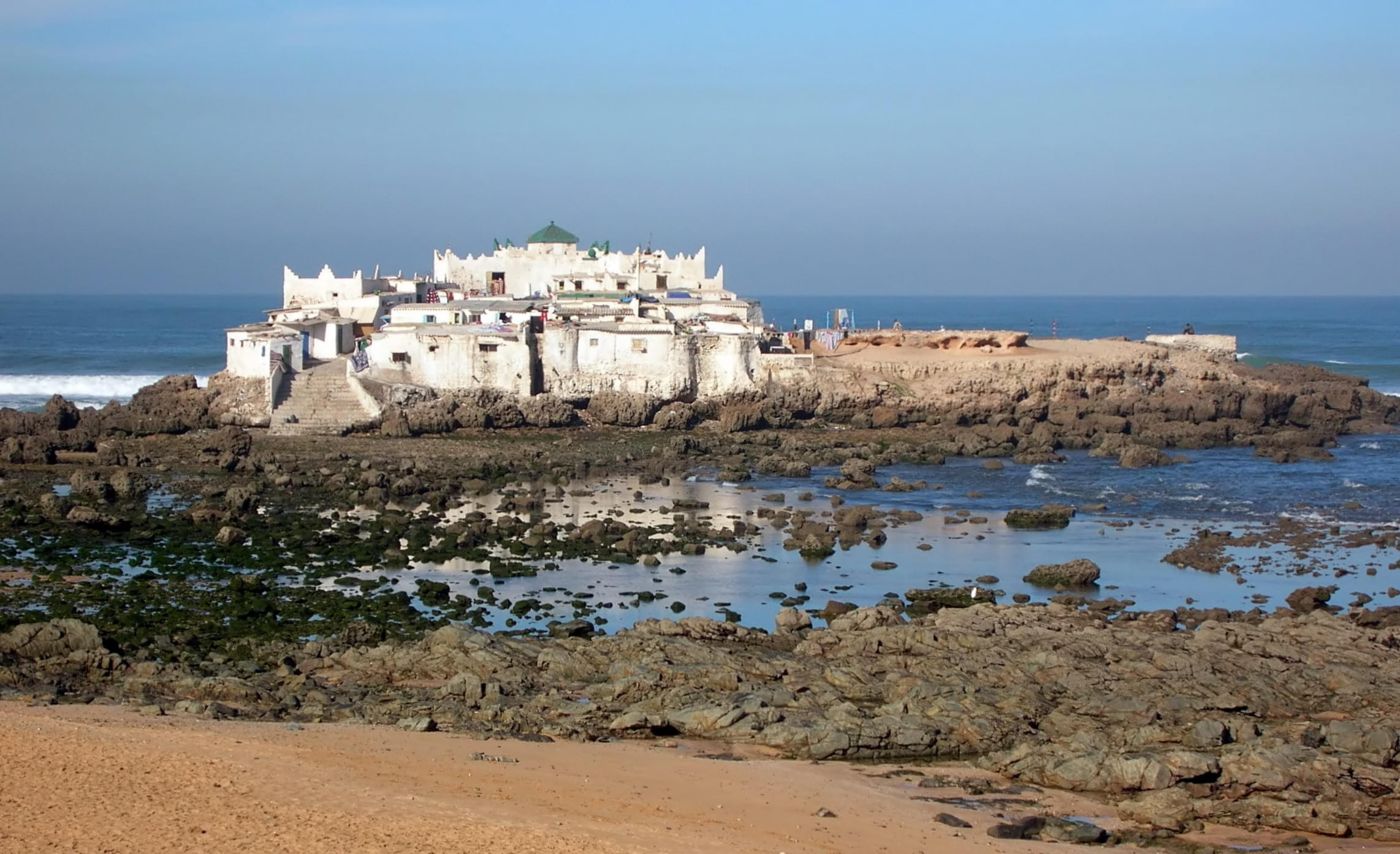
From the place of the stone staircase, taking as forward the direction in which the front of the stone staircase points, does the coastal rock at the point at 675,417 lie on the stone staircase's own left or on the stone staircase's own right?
on the stone staircase's own left

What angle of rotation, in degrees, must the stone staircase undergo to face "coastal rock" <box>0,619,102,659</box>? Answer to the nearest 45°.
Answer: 0° — it already faces it

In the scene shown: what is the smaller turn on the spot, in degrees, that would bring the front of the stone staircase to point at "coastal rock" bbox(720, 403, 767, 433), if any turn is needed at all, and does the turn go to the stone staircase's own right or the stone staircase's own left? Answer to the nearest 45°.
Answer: approximately 90° to the stone staircase's own left

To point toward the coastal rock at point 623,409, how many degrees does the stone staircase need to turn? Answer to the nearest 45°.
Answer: approximately 90° to its left

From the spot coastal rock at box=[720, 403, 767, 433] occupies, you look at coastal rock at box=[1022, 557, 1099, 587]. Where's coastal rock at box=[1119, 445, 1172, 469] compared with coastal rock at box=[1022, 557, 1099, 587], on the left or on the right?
left

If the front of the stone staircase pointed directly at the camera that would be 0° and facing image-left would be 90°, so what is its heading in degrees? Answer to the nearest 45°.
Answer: approximately 0°

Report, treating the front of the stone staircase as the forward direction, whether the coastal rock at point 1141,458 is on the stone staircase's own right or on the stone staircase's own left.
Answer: on the stone staircase's own left

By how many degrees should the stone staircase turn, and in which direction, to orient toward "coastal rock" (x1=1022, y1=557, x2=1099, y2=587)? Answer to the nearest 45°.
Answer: approximately 45° to its left

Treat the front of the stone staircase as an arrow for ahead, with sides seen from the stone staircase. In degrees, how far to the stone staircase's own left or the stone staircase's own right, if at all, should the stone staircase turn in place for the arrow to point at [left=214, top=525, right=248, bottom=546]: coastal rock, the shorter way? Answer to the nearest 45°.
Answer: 0° — it already faces it

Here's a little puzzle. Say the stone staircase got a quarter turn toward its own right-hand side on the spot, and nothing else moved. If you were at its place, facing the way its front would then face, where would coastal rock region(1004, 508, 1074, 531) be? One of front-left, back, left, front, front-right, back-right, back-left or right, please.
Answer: back-left

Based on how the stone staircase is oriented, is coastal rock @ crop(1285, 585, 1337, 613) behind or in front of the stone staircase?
in front

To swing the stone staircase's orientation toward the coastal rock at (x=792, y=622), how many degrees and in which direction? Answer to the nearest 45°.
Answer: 0° — it already faces it

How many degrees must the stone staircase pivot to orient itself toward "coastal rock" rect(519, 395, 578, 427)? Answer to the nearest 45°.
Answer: approximately 90° to its left
